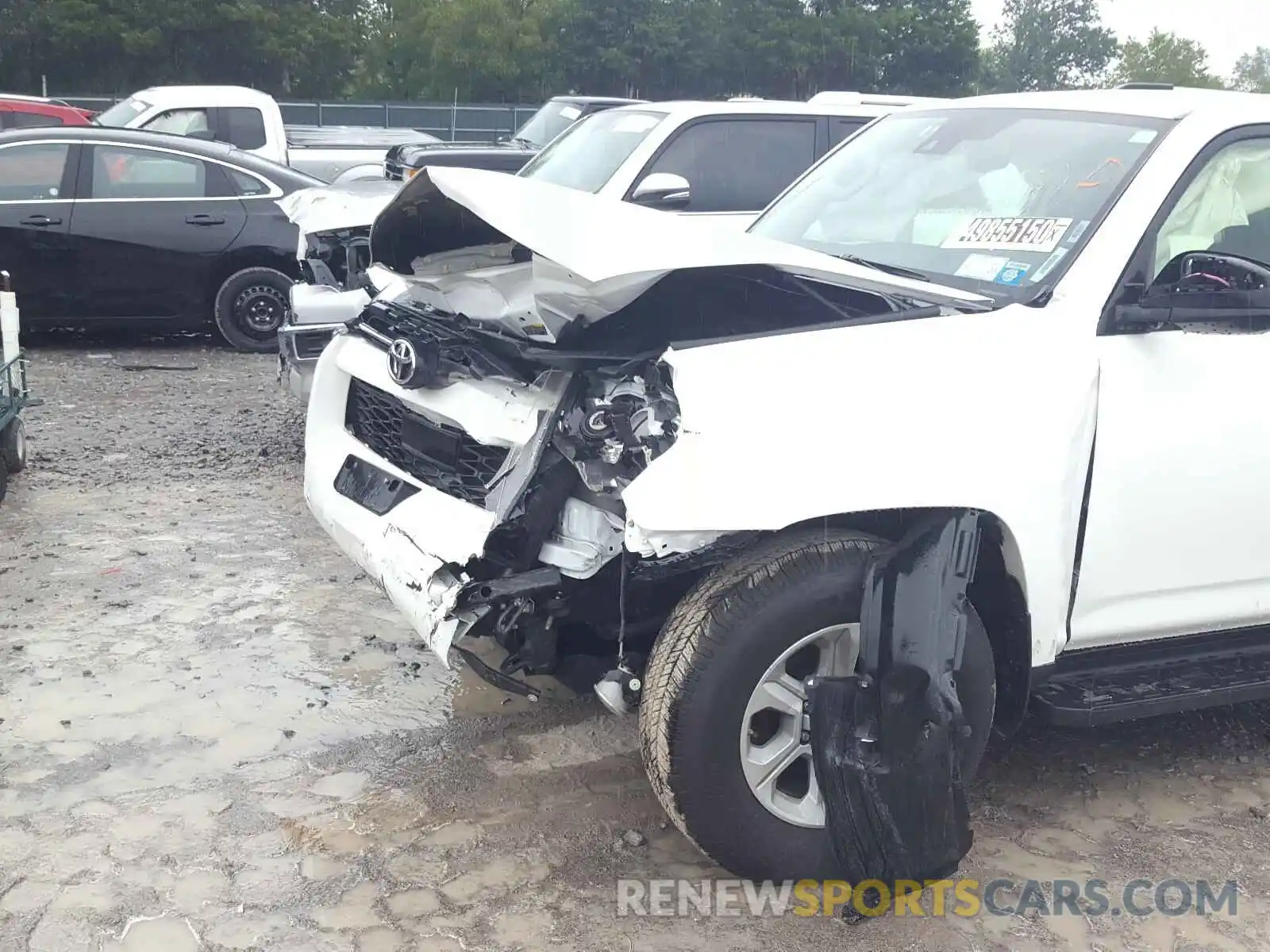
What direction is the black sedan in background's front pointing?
to the viewer's left

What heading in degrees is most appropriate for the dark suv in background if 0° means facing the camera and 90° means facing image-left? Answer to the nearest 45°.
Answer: approximately 45°

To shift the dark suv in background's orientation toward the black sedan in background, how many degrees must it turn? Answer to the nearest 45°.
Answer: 0° — it already faces it

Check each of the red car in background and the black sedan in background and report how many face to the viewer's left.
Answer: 2

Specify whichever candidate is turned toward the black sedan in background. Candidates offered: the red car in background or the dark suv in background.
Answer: the dark suv in background

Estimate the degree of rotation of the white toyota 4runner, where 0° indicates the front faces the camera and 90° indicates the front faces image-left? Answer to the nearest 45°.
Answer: approximately 45°

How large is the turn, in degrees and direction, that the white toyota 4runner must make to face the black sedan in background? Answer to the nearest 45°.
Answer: approximately 90° to its right

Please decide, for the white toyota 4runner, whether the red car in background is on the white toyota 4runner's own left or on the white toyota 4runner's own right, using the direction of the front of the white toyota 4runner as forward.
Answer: on the white toyota 4runner's own right

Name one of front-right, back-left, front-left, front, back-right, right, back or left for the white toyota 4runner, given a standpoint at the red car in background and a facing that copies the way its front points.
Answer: left

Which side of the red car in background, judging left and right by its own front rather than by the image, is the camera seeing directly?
left

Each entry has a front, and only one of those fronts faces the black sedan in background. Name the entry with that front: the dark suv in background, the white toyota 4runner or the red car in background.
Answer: the dark suv in background
